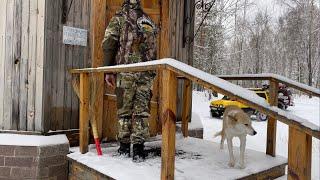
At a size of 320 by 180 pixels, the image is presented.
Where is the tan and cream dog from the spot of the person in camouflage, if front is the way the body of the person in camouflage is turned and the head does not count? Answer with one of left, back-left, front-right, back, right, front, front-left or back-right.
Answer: left

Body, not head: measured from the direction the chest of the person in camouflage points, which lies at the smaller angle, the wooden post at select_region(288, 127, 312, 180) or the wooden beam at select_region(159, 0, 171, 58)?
the wooden post

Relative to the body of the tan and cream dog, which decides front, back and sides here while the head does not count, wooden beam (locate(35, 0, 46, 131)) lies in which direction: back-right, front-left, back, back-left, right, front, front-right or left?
back-right

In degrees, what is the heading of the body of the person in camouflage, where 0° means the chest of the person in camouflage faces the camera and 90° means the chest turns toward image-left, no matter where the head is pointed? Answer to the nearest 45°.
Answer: approximately 0°

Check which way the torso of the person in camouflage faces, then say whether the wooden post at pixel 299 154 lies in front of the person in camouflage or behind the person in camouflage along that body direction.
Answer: in front

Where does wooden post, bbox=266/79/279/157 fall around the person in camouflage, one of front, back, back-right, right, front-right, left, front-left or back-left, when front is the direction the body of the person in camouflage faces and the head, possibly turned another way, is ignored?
left

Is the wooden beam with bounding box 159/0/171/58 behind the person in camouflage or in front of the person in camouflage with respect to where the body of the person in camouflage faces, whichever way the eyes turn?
behind

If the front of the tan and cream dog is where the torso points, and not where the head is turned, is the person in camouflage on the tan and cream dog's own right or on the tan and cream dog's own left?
on the tan and cream dog's own right
